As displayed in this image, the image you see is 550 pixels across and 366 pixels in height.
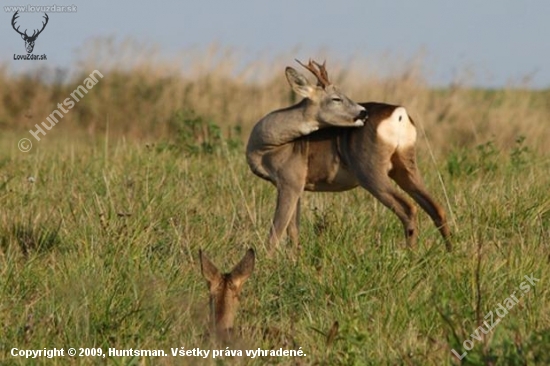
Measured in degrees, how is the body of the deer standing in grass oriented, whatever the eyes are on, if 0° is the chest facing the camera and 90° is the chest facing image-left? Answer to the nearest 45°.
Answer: approximately 135°
